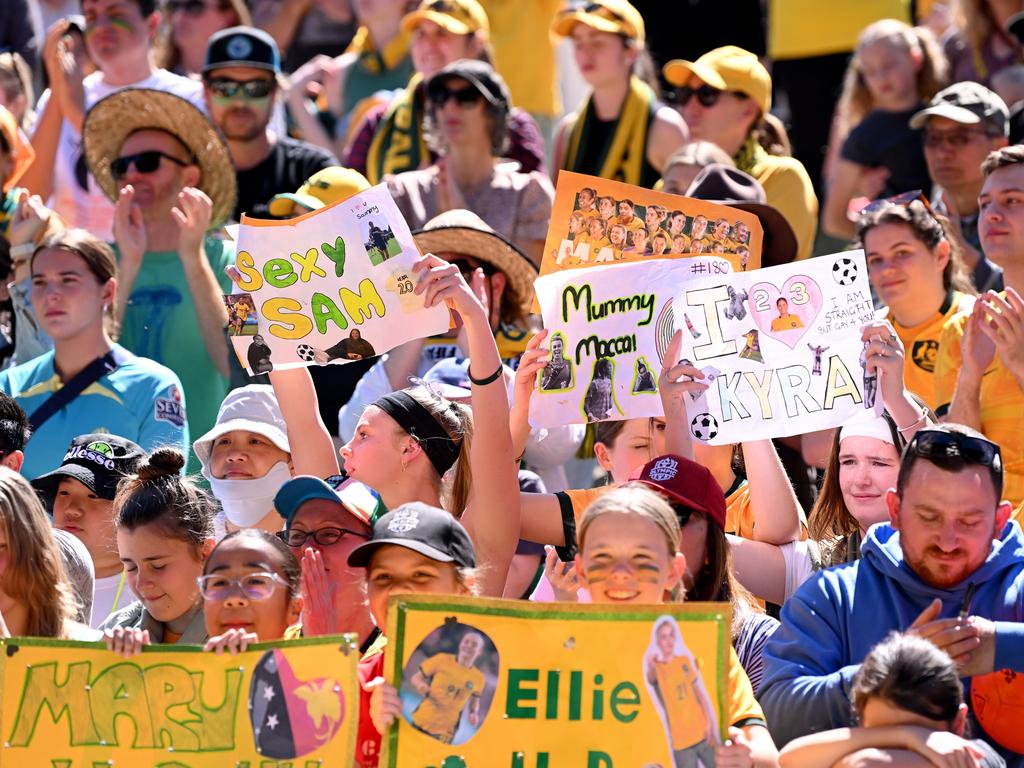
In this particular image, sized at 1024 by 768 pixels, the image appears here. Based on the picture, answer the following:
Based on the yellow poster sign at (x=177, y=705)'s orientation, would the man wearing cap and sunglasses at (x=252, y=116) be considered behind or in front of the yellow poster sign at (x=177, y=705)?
behind

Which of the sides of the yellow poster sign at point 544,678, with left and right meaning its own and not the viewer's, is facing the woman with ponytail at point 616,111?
back

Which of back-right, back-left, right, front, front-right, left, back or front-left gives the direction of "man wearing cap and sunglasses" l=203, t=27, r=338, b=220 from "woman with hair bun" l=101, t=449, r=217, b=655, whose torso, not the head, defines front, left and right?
back-right

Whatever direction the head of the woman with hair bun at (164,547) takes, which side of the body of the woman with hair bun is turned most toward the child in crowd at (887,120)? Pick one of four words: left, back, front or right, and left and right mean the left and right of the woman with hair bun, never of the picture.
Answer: back

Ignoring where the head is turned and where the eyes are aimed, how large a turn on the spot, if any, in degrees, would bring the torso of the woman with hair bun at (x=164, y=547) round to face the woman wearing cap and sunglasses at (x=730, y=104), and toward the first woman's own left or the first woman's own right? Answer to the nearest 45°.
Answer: approximately 180°
